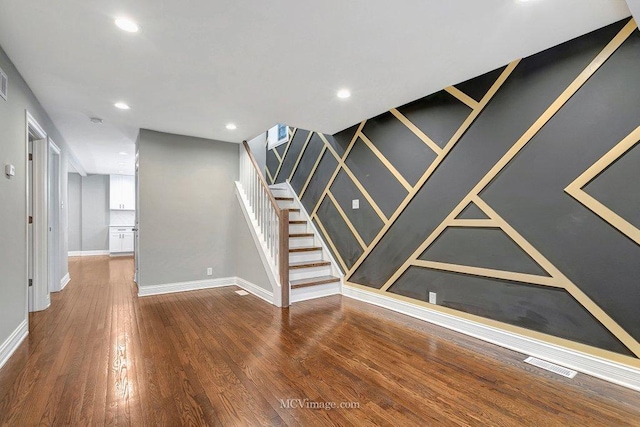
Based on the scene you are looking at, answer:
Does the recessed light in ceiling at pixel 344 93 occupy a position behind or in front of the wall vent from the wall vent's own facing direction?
in front

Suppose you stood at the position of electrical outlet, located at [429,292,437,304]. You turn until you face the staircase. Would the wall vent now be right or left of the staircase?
left

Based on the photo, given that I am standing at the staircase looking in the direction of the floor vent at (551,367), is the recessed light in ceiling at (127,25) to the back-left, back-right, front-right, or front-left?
front-right

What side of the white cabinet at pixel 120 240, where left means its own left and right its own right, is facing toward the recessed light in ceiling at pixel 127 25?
front

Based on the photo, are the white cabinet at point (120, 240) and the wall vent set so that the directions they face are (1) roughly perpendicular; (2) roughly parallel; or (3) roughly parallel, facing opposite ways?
roughly perpendicular

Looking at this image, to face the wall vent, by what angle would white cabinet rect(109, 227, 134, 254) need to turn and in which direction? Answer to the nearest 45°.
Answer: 0° — it already faces it

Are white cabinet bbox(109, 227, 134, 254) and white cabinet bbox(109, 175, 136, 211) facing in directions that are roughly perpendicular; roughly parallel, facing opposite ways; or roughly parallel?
roughly parallel

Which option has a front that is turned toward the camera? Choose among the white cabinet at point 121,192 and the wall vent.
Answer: the white cabinet

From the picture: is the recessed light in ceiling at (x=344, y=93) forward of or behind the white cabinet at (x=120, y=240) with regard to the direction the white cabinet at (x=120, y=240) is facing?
forward

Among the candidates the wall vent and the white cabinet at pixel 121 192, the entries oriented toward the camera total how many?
1

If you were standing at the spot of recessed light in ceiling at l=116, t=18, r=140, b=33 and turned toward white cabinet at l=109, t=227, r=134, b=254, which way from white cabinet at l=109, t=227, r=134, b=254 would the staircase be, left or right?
right

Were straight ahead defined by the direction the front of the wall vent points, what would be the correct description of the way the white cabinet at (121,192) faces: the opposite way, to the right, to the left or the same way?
to the right

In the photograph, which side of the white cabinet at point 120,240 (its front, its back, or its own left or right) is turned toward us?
front

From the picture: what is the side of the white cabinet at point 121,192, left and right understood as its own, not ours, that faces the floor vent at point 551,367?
front

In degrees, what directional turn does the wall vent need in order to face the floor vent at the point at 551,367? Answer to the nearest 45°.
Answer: approximately 45° to its right

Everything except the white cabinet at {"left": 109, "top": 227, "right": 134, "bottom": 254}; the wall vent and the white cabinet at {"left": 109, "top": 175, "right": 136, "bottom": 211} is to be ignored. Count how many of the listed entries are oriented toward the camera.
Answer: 2
